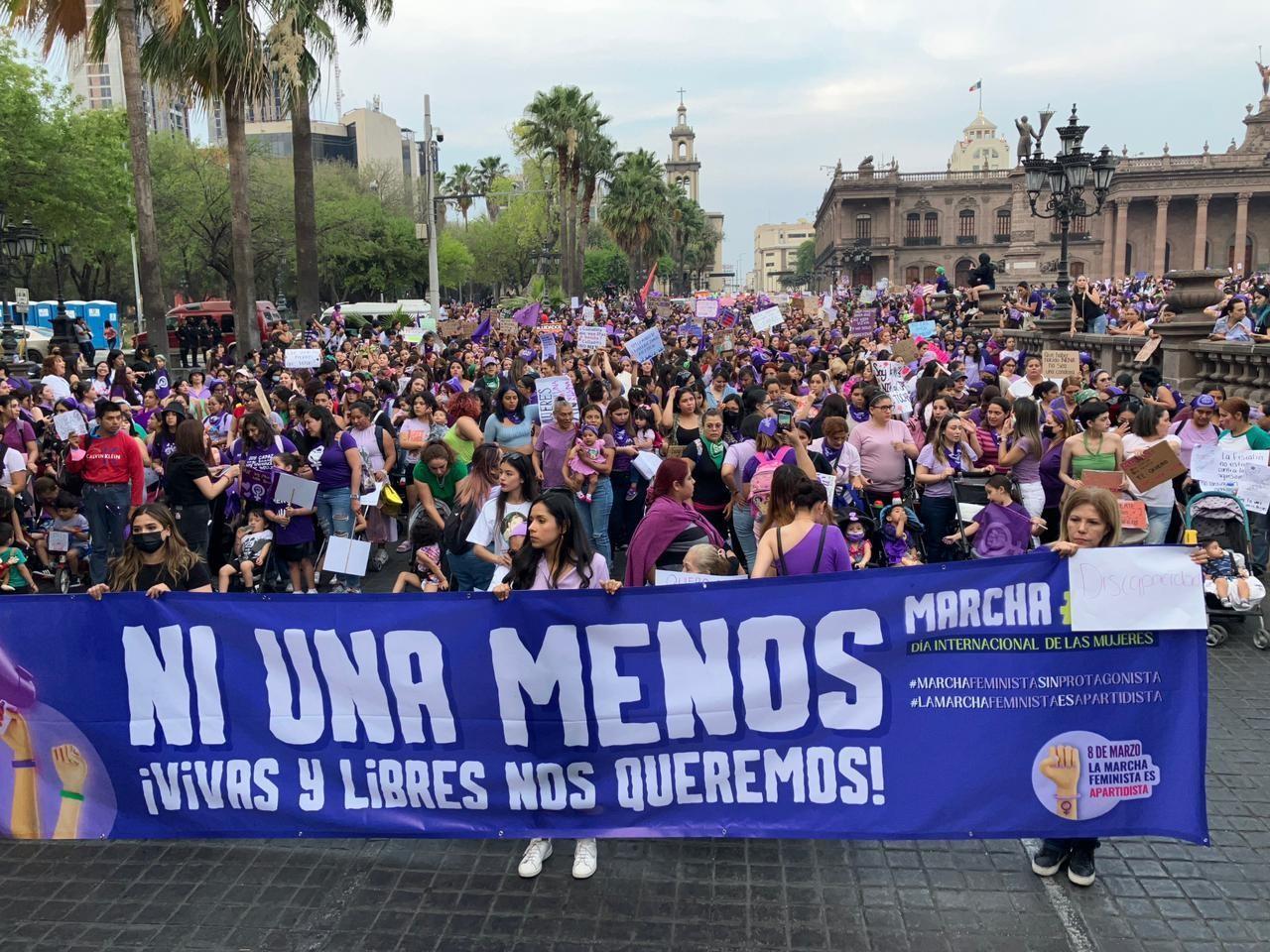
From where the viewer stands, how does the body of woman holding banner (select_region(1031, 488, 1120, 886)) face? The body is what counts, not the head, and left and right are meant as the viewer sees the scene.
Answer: facing the viewer

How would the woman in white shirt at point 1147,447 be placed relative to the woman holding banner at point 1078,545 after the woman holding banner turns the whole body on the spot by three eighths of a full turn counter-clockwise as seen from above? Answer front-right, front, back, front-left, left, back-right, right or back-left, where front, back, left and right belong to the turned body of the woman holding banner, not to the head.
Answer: front-left

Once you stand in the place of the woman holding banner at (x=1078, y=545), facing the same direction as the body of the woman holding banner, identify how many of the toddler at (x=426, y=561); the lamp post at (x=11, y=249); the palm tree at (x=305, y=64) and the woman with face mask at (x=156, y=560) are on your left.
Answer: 0

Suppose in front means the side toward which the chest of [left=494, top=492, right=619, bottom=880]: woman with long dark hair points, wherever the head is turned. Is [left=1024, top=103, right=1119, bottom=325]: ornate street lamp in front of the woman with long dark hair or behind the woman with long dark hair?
behind

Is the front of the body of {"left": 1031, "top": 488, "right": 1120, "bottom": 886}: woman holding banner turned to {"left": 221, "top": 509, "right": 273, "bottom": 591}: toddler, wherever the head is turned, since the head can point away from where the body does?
no

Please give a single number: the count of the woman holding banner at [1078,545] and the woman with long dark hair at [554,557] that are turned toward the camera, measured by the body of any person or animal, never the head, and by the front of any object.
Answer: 2

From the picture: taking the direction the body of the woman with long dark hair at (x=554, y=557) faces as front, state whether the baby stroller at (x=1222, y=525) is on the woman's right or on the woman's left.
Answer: on the woman's left

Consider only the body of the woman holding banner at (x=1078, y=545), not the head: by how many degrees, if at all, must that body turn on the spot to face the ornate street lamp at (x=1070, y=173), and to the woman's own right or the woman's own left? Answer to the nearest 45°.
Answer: approximately 180°

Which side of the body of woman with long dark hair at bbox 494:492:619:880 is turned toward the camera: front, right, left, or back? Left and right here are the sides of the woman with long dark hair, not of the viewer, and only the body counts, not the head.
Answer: front

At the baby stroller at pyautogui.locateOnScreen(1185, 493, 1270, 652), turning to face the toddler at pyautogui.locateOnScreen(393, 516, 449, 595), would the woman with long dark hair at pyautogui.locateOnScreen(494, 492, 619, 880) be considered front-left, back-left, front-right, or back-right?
front-left

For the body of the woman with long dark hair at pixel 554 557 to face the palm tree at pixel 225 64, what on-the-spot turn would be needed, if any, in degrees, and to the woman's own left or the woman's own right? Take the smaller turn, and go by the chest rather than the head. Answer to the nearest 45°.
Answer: approximately 180°

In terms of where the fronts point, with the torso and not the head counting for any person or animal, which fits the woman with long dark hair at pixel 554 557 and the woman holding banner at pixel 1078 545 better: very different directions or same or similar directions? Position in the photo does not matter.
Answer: same or similar directions

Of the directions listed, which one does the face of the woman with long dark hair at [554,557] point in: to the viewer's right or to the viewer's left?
to the viewer's left

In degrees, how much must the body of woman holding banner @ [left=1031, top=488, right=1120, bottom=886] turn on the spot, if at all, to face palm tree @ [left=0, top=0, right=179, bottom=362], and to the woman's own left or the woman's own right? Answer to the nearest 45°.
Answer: approximately 135° to the woman's own right

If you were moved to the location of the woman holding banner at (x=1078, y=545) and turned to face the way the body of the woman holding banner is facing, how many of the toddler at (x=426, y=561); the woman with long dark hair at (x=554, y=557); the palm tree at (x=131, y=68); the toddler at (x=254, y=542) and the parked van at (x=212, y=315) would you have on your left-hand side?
0
